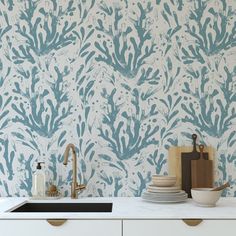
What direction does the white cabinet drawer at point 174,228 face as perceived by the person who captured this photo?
facing the viewer

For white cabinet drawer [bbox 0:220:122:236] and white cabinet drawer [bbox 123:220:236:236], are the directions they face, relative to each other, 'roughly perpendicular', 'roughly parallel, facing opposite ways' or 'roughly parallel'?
roughly parallel

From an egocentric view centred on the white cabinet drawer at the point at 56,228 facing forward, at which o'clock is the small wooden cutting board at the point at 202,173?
The small wooden cutting board is roughly at 8 o'clock from the white cabinet drawer.

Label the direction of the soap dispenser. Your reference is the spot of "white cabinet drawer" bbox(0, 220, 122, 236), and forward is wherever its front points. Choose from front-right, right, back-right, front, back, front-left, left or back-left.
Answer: back

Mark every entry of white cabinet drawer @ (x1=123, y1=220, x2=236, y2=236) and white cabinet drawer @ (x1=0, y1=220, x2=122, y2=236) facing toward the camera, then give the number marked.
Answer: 2

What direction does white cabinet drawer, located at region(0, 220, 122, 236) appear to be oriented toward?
toward the camera

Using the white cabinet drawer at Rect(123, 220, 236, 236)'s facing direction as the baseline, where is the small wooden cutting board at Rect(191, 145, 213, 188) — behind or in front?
behind

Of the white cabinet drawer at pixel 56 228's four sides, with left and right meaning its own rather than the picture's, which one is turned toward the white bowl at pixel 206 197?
left

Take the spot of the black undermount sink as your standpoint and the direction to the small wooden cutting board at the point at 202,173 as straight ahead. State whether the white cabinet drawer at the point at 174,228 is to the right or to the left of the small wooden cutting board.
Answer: right
